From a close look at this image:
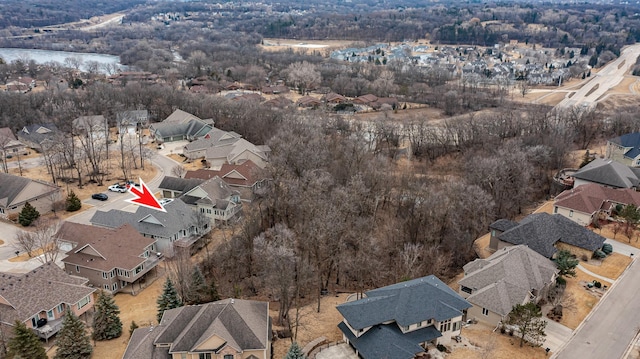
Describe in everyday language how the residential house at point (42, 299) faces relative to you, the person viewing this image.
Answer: facing away from the viewer and to the left of the viewer

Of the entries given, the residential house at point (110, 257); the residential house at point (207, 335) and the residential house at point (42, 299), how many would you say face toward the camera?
1

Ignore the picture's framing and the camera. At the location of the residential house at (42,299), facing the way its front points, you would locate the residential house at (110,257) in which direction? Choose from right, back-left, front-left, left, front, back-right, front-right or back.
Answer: right

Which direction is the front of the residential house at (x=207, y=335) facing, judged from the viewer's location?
facing the viewer

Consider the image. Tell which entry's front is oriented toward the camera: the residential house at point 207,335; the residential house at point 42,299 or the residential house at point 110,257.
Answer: the residential house at point 207,335

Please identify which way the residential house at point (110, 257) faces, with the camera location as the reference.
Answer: facing away from the viewer and to the left of the viewer

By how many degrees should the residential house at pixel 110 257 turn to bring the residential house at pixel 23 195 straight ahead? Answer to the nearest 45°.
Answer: approximately 45° to its right

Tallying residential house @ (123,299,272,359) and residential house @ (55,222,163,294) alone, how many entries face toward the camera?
1

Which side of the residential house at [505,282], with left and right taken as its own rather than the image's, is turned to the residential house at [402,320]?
right

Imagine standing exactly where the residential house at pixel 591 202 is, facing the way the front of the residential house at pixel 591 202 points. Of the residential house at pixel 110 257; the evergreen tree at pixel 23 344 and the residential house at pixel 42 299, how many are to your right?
3

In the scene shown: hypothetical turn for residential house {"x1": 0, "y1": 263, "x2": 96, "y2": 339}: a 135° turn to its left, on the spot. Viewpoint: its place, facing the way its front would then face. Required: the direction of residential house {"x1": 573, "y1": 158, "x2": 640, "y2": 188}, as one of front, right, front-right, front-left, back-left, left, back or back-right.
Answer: left

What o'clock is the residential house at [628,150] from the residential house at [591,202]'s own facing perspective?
the residential house at [628,150] is roughly at 8 o'clock from the residential house at [591,202].

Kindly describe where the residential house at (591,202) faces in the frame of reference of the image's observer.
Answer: facing the viewer and to the right of the viewer

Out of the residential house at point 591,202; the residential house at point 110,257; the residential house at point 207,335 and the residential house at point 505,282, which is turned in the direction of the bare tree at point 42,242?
the residential house at point 110,257

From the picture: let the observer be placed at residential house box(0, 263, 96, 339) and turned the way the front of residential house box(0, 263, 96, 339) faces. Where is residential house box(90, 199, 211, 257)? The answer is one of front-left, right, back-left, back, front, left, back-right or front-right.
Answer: right

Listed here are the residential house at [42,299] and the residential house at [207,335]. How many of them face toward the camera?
1
